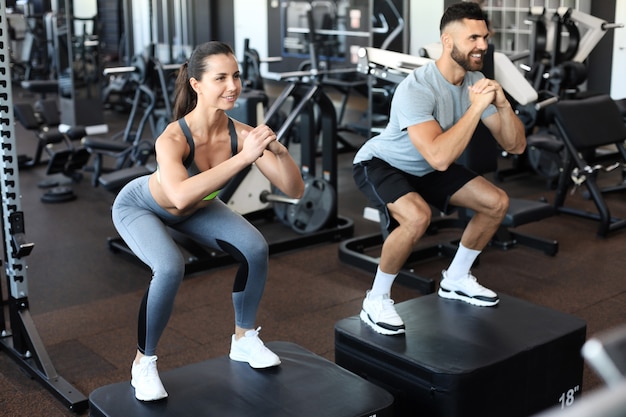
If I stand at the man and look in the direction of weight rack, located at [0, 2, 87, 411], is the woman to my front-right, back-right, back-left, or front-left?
front-left

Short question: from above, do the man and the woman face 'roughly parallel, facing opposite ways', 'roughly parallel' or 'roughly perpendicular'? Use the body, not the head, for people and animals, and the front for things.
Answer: roughly parallel

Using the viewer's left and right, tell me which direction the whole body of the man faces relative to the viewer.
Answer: facing the viewer and to the right of the viewer

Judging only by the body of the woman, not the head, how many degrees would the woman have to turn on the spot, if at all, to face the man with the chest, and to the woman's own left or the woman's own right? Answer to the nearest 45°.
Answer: approximately 90° to the woman's own left

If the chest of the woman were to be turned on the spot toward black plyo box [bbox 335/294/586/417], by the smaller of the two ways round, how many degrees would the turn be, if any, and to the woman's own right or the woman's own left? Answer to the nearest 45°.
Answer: approximately 45° to the woman's own left

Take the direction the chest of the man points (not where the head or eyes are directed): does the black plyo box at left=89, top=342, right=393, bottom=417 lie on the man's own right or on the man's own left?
on the man's own right

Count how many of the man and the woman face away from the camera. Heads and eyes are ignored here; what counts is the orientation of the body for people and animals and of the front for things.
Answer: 0

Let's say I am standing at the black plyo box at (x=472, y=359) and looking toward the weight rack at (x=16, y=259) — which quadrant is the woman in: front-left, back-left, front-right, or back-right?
front-left

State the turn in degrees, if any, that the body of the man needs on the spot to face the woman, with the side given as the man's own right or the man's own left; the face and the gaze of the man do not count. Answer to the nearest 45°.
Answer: approximately 90° to the man's own right

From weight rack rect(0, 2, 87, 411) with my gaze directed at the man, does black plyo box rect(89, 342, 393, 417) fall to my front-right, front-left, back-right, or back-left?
front-right

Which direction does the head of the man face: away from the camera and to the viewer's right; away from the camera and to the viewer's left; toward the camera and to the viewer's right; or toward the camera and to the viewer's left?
toward the camera and to the viewer's right
